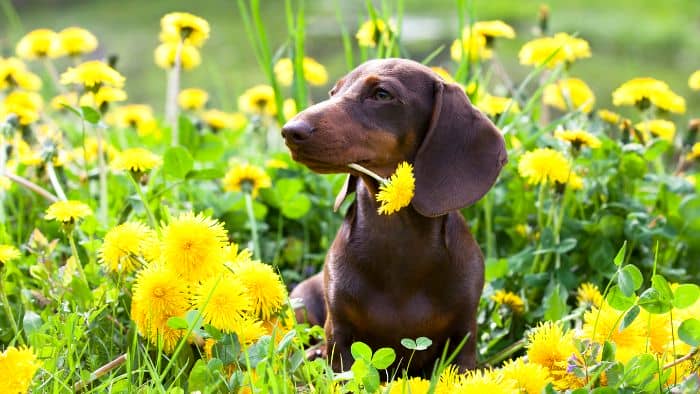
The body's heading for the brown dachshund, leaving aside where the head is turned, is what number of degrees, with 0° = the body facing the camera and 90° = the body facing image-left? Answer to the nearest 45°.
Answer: approximately 0°

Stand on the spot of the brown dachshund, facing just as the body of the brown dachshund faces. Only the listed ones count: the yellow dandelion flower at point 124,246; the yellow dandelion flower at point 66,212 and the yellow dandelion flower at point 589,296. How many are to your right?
2

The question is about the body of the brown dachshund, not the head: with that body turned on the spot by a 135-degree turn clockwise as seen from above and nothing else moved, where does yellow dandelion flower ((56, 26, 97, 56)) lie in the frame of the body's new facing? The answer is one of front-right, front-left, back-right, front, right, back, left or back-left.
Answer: front

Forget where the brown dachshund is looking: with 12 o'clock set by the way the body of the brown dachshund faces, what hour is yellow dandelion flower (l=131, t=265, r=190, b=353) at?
The yellow dandelion flower is roughly at 2 o'clock from the brown dachshund.

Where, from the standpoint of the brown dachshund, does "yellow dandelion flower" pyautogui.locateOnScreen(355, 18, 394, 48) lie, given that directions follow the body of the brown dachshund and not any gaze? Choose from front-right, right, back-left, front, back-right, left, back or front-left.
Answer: back

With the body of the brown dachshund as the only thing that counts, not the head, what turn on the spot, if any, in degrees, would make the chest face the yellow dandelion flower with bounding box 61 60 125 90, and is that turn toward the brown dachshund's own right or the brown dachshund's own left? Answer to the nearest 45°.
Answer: approximately 135° to the brown dachshund's own right

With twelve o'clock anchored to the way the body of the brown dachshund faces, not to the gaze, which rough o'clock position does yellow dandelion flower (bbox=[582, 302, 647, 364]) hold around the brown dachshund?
The yellow dandelion flower is roughly at 10 o'clock from the brown dachshund.

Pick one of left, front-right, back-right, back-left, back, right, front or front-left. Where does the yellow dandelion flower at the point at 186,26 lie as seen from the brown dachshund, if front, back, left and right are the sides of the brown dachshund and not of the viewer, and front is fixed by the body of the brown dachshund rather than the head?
back-right

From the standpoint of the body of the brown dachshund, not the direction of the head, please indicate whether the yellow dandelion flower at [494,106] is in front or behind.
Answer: behind
